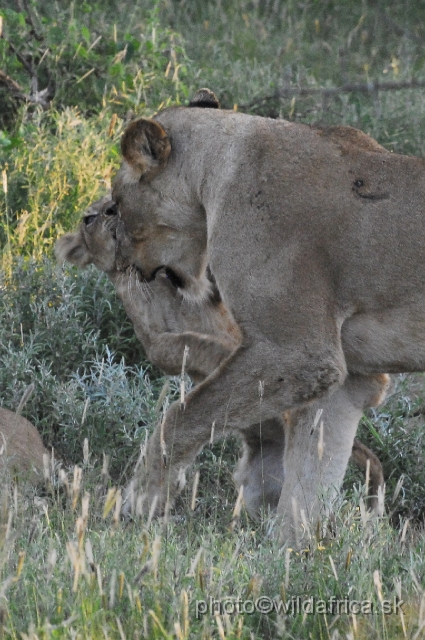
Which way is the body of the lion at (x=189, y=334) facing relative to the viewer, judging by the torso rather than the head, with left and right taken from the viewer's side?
facing to the left of the viewer

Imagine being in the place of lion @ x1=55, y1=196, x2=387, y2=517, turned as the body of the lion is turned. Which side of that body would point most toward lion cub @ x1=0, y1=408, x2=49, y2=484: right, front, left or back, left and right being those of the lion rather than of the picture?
front

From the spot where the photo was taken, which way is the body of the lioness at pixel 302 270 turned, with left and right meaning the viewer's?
facing to the left of the viewer

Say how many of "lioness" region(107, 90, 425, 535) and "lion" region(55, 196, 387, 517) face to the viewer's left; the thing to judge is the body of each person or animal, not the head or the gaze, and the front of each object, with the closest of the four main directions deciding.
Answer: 2

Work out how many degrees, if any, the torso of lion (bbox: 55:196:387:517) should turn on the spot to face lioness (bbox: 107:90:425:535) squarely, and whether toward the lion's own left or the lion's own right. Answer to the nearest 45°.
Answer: approximately 135° to the lion's own left
